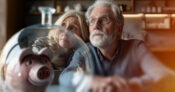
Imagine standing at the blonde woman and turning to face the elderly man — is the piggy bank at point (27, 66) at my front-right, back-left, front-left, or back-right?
back-right

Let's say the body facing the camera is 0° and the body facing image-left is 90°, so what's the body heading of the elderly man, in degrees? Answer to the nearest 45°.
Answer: approximately 45°

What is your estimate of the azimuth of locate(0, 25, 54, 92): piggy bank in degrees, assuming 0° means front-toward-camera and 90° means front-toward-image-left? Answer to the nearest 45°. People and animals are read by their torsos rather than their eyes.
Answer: approximately 315°
